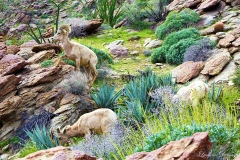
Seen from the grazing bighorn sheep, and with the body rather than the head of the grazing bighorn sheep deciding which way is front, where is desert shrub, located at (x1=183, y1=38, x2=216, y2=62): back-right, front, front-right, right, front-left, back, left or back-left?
back-right

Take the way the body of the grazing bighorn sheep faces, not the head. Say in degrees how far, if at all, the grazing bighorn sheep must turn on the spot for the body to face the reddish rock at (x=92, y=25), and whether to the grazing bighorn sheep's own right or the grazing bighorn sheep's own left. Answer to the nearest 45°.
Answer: approximately 90° to the grazing bighorn sheep's own right

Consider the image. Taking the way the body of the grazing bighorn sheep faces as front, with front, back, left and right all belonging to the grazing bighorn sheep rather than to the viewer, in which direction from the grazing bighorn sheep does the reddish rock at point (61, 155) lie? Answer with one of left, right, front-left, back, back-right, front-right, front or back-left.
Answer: left

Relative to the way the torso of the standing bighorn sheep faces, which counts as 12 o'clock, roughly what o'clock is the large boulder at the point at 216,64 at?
The large boulder is roughly at 6 o'clock from the standing bighorn sheep.

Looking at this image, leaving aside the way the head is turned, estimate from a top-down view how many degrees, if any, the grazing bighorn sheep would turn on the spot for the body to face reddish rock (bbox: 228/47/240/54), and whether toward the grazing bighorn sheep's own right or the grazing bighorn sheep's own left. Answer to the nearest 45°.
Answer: approximately 135° to the grazing bighorn sheep's own right

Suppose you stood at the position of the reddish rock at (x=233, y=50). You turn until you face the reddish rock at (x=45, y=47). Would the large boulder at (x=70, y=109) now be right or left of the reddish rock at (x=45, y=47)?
left

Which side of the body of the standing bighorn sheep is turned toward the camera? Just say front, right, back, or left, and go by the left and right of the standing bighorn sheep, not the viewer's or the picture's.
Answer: left

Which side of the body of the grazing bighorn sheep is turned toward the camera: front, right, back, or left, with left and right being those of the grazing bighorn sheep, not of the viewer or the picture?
left

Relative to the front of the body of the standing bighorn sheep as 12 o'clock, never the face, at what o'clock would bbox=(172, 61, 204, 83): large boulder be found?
The large boulder is roughly at 6 o'clock from the standing bighorn sheep.

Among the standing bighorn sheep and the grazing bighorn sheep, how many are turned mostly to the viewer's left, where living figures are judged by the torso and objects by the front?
2

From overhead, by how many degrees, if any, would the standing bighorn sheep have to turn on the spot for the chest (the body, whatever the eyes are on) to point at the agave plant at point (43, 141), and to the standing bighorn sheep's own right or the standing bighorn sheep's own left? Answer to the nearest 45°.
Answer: approximately 90° to the standing bighorn sheep's own left

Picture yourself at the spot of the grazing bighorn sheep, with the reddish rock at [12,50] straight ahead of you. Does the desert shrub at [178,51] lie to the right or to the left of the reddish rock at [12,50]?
right

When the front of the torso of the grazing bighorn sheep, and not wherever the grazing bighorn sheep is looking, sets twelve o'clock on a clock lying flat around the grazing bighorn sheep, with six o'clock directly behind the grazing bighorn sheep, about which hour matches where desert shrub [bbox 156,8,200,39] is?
The desert shrub is roughly at 4 o'clock from the grazing bighorn sheep.

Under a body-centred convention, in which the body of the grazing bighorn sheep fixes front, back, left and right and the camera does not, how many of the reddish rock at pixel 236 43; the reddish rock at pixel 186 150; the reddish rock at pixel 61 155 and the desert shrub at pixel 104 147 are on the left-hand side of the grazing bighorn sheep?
3
